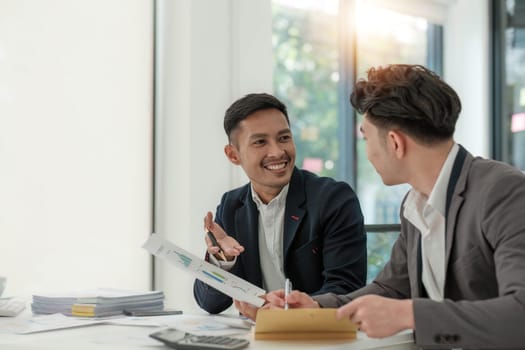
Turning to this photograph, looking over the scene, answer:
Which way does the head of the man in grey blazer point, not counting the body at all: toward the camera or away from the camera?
away from the camera
